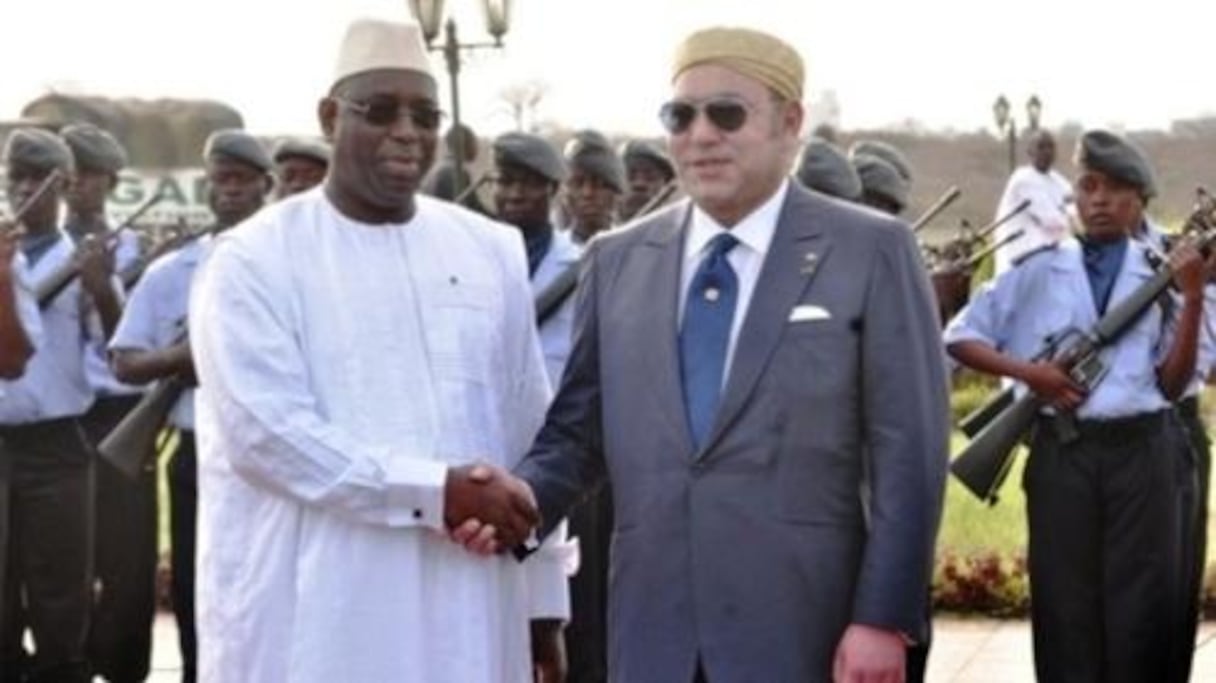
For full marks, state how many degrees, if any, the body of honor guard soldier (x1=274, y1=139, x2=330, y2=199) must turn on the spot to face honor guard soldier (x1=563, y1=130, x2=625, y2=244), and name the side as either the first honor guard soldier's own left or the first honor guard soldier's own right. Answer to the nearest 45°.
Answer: approximately 90° to the first honor guard soldier's own left

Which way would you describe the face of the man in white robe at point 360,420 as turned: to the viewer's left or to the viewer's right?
to the viewer's right

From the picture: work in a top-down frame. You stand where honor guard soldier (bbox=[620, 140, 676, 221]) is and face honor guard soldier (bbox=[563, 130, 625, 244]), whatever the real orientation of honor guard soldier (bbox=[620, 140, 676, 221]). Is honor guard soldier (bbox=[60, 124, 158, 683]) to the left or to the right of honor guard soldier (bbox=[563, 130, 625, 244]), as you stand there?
right

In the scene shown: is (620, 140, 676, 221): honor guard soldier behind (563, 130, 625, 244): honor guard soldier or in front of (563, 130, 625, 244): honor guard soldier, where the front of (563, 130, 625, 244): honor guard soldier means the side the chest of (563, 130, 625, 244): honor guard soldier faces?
behind

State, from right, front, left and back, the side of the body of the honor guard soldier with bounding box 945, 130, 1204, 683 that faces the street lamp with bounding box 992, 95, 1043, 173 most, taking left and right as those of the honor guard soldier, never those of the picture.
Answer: back

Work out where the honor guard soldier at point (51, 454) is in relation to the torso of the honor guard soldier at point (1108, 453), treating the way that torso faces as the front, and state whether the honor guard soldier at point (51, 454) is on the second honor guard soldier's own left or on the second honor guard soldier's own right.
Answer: on the second honor guard soldier's own right

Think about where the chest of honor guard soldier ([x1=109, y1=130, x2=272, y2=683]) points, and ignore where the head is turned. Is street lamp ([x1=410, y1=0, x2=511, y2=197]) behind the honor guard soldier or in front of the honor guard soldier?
behind
